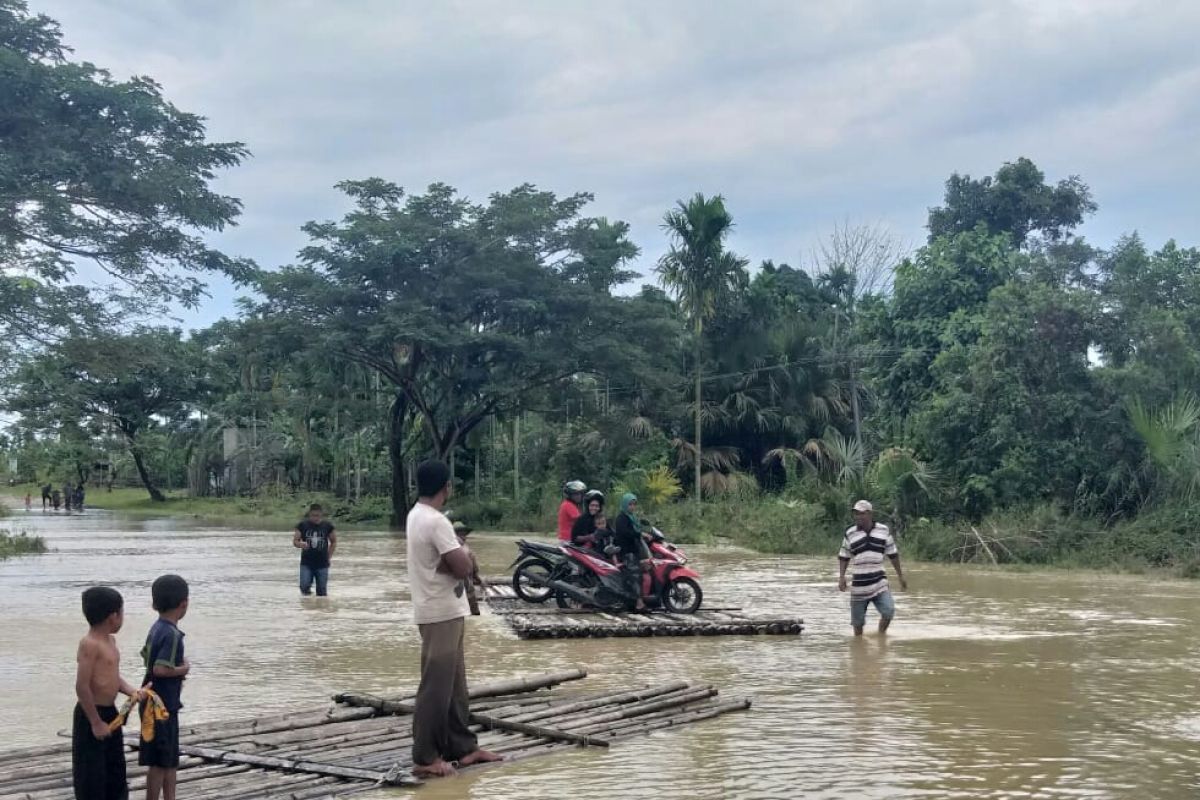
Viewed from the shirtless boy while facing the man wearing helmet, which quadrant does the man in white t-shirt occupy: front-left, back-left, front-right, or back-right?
front-right

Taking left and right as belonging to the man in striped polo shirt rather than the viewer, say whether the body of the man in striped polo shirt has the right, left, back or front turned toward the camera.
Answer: front

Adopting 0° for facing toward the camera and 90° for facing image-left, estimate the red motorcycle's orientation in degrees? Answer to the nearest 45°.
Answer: approximately 270°

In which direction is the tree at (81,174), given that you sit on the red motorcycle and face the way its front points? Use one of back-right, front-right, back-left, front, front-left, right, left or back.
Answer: back-left

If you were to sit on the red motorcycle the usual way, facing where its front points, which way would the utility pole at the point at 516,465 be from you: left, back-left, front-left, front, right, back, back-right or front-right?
left

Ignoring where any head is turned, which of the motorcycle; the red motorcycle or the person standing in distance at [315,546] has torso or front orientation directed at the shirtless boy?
the person standing in distance

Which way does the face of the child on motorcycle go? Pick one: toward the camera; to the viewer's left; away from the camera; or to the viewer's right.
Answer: toward the camera

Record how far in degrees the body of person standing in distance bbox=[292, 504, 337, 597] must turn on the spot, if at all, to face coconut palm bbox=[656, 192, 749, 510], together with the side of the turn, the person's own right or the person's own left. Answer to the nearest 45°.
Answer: approximately 135° to the person's own left

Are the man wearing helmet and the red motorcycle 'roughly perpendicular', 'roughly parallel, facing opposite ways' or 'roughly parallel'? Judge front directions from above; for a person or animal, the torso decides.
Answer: roughly parallel

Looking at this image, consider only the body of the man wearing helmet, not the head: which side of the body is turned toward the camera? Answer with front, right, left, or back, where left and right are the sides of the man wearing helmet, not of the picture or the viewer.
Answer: right

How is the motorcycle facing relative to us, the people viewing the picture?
facing to the right of the viewer

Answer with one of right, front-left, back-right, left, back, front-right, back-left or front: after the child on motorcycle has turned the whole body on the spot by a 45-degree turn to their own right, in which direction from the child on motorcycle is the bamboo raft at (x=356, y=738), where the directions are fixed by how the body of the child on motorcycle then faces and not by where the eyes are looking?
front

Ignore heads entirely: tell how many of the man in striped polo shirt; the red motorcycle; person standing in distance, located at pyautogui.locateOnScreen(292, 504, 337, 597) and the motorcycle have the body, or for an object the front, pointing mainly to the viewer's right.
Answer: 2

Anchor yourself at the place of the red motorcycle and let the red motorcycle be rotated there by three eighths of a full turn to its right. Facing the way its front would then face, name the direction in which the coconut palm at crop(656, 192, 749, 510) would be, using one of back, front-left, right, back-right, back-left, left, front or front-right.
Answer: back-right

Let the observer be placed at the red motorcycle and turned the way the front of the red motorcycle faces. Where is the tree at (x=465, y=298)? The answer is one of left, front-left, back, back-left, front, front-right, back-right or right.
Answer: left

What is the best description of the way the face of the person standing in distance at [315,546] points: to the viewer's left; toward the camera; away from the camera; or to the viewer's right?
toward the camera

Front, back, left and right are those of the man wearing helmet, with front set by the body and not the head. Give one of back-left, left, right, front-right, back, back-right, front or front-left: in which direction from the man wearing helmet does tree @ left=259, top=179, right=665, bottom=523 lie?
left

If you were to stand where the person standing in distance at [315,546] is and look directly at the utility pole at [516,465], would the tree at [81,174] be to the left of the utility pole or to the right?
left

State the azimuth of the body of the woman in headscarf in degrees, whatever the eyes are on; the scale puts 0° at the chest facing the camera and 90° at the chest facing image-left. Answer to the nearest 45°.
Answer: approximately 315°
